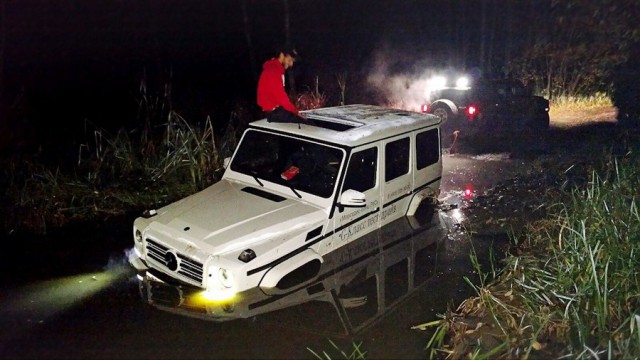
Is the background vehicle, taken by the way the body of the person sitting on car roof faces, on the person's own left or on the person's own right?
on the person's own left

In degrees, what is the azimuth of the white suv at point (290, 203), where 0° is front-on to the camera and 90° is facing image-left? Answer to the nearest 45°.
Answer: approximately 45°

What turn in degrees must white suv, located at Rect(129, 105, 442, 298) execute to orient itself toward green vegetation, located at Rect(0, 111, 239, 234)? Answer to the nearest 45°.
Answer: approximately 90° to its right

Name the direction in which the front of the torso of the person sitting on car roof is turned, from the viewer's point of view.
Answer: to the viewer's right

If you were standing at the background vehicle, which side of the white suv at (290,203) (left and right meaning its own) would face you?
back
